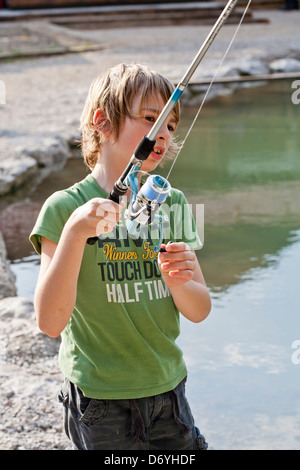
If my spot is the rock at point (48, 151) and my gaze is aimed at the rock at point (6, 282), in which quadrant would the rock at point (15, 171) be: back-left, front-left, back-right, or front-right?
front-right

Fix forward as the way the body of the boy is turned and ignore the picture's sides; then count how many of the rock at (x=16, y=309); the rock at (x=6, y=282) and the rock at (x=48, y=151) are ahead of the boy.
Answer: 0

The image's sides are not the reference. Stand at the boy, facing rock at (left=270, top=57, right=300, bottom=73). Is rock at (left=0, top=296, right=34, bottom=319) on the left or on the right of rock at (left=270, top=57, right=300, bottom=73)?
left

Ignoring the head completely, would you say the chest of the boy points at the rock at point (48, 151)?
no

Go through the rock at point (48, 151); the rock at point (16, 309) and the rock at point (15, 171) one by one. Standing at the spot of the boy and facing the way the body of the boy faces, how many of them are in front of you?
0

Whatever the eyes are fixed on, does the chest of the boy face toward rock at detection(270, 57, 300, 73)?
no

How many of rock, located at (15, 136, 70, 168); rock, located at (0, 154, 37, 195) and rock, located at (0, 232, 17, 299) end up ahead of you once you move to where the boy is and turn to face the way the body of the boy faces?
0
